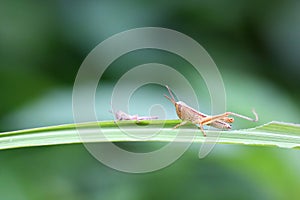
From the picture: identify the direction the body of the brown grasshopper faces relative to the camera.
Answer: to the viewer's left
